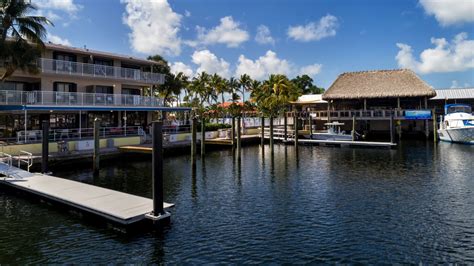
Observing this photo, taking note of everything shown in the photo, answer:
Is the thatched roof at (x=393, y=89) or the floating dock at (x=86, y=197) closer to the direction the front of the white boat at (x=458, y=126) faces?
the floating dock
